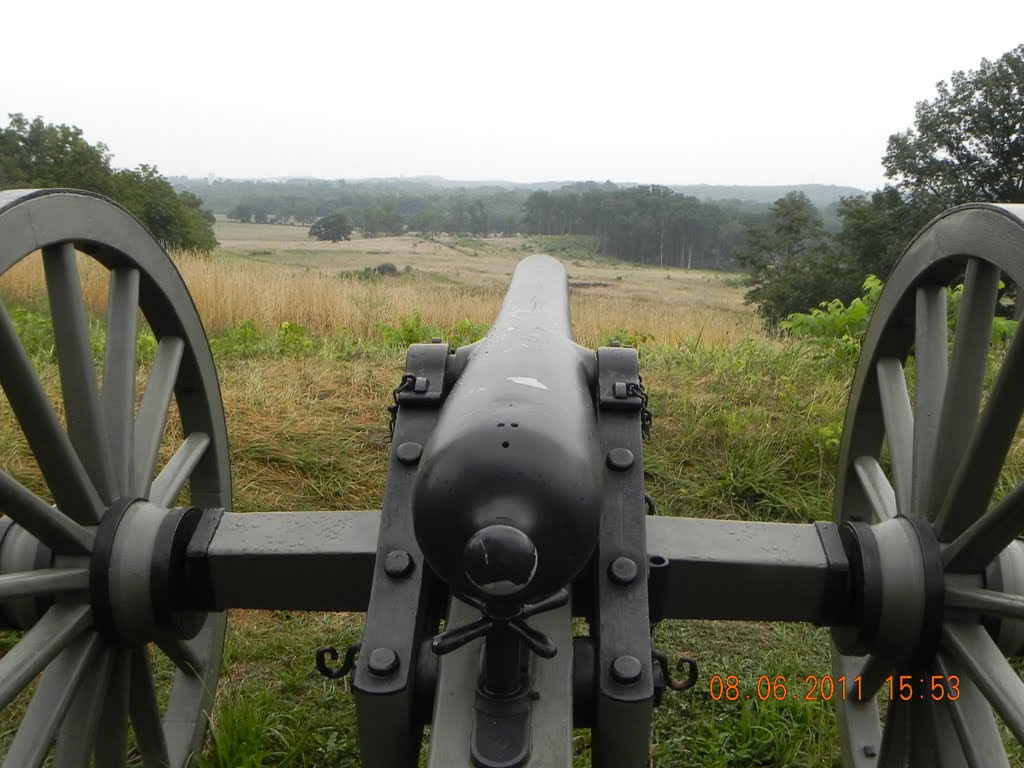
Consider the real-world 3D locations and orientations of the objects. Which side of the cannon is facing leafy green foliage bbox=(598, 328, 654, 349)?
front

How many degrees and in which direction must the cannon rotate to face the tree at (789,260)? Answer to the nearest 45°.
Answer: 0° — it already faces it

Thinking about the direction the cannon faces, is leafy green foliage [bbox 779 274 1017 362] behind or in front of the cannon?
in front

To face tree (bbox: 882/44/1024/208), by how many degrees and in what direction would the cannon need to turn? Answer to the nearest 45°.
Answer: approximately 45° to its right

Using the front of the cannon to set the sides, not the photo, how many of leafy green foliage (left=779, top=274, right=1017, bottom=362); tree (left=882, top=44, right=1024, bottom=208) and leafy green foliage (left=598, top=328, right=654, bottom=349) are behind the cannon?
0

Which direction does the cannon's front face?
away from the camera

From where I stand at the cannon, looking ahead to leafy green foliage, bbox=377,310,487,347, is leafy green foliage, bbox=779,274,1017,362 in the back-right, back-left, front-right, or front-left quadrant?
front-right

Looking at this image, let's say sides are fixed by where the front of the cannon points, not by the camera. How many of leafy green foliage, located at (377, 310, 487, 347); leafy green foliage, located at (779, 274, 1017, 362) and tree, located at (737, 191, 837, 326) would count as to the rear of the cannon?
0

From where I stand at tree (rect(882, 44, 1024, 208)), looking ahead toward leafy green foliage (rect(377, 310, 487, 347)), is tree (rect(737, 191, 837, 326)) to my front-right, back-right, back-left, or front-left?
back-right

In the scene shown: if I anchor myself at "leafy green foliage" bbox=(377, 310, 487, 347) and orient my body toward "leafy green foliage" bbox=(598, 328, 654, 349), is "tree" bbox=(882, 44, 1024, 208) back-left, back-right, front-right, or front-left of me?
front-left

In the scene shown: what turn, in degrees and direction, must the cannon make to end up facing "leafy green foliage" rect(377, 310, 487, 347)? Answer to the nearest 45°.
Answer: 0° — it already faces it
